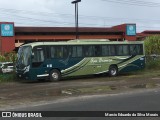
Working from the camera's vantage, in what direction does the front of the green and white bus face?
facing the viewer and to the left of the viewer

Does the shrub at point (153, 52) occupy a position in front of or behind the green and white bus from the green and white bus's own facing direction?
behind
